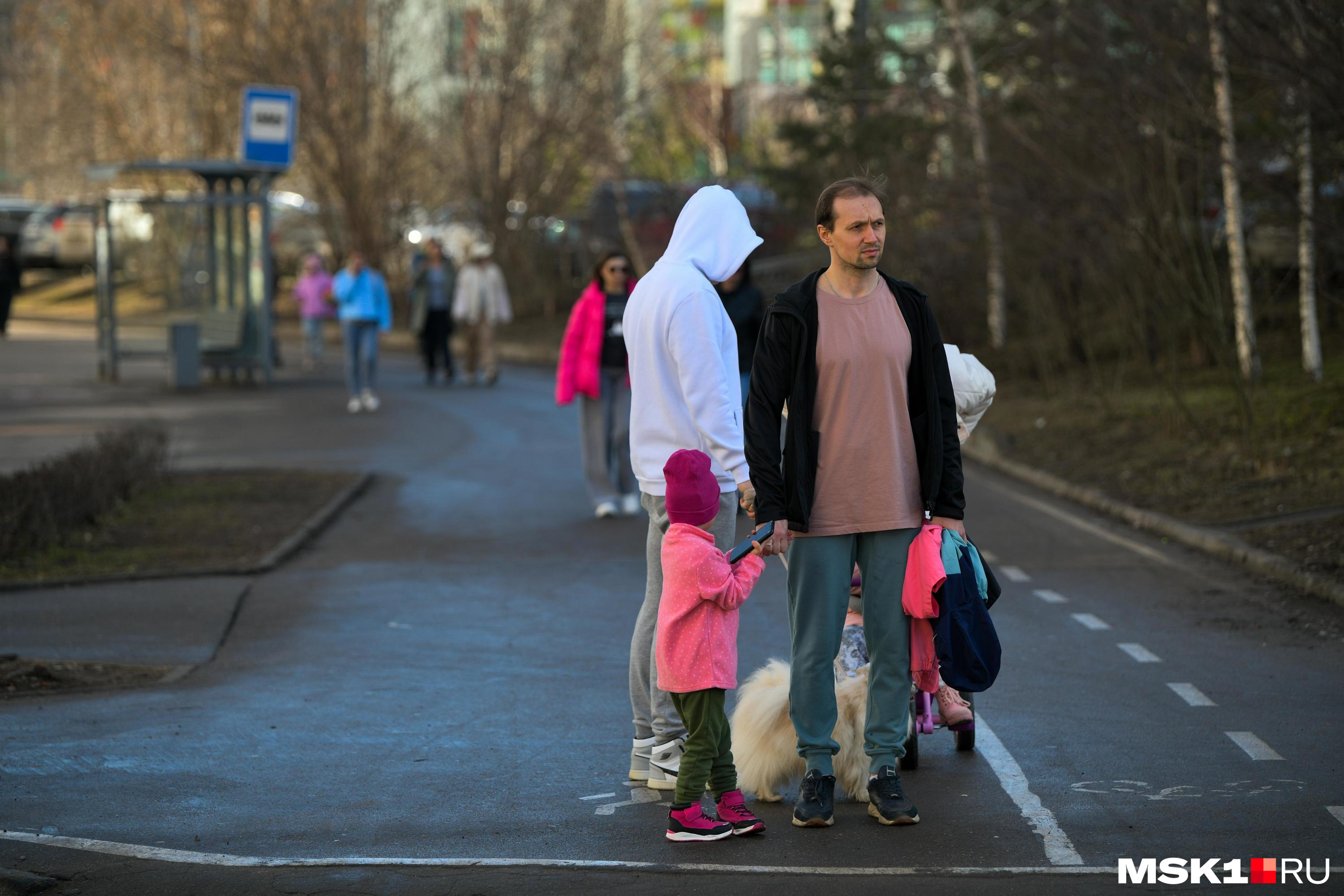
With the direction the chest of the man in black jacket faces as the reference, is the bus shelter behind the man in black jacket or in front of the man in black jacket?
behind

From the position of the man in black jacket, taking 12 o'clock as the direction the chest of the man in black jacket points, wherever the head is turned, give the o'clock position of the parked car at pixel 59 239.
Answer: The parked car is roughly at 5 o'clock from the man in black jacket.

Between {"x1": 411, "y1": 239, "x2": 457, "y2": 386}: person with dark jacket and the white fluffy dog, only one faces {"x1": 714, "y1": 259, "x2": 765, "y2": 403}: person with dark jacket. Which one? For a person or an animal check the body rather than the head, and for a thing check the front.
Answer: {"x1": 411, "y1": 239, "x2": 457, "y2": 386}: person with dark jacket

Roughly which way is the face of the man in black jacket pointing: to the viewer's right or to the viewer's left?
to the viewer's right

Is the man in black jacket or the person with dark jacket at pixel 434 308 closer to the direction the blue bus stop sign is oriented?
the man in black jacket

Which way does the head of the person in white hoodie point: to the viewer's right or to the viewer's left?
to the viewer's right

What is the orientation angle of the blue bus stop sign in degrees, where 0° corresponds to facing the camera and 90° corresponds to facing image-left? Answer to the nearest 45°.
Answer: approximately 0°

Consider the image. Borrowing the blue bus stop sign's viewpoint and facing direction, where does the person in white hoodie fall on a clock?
The person in white hoodie is roughly at 12 o'clock from the blue bus stop sign.
